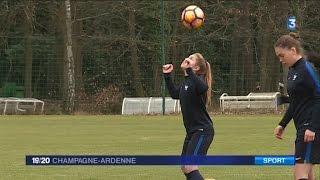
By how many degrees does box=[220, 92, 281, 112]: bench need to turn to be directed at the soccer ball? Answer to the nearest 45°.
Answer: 0° — it already faces it

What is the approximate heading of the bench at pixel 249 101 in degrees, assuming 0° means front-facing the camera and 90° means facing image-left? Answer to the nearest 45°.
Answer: approximately 0°
